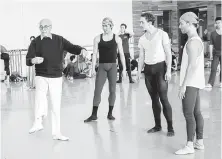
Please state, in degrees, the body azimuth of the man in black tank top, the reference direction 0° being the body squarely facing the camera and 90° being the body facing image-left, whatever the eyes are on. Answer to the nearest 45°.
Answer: approximately 0°

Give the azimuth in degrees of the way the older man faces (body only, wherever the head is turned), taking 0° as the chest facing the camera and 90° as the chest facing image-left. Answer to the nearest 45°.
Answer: approximately 0°

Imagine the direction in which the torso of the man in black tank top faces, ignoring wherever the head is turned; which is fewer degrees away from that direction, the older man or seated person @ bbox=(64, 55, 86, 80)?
the older man

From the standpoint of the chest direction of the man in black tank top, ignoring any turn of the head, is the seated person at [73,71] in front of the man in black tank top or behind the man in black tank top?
behind
